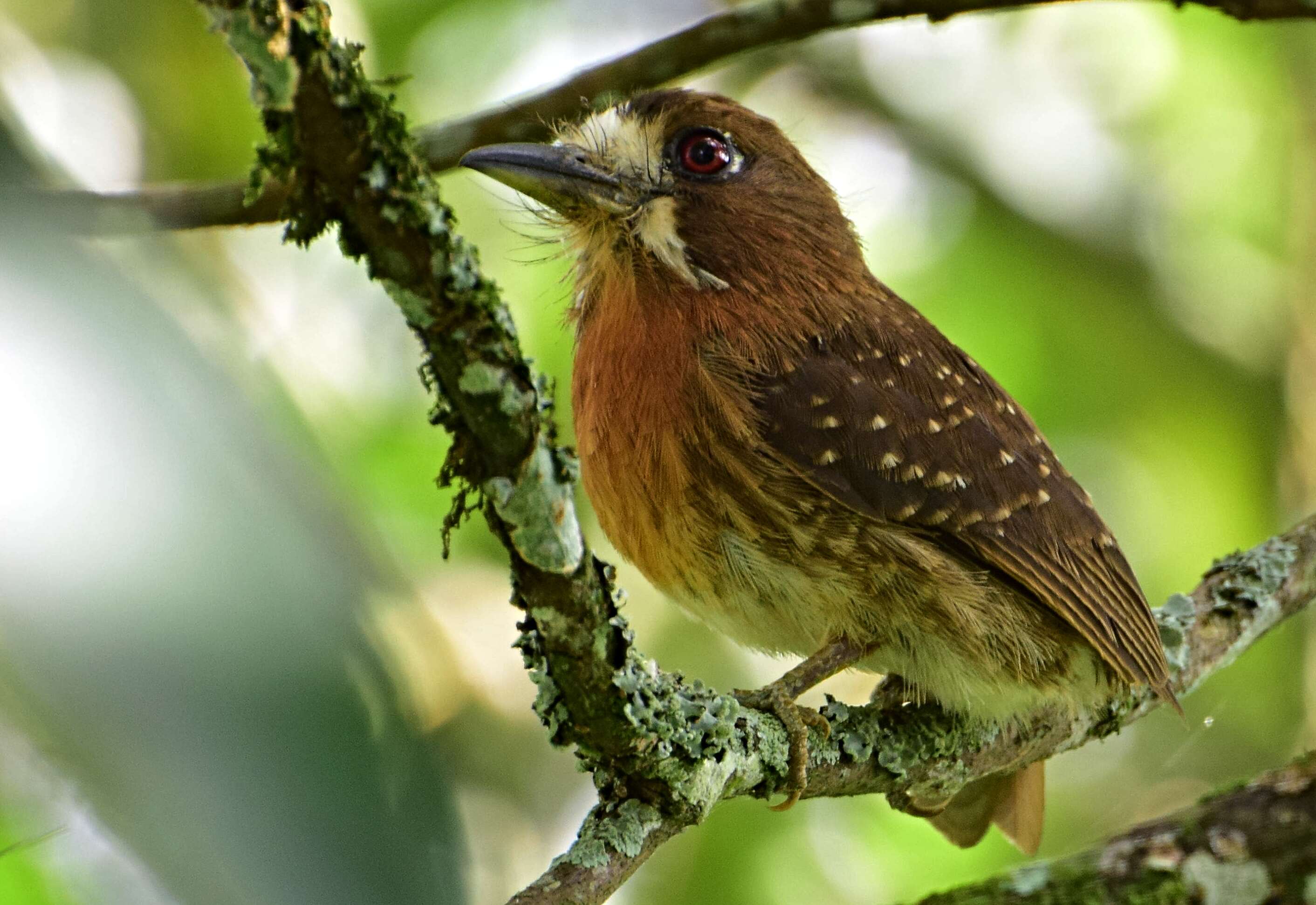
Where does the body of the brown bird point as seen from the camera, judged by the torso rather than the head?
to the viewer's left
